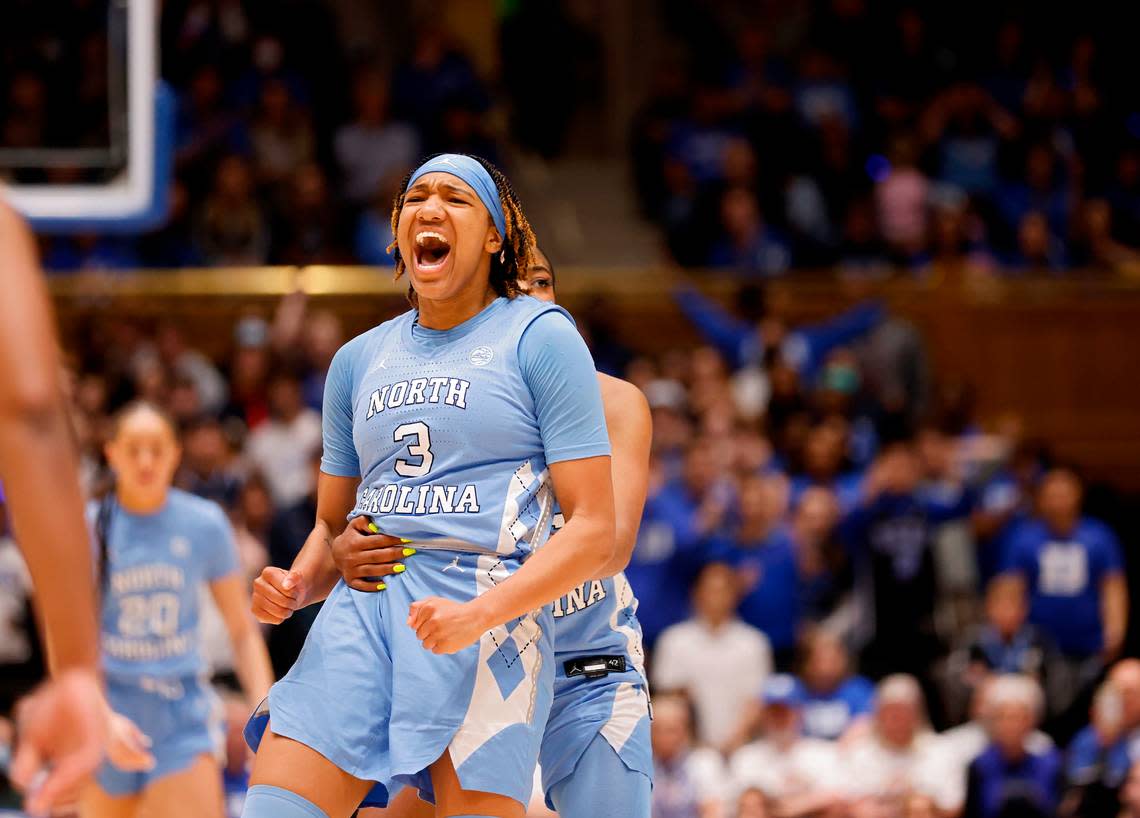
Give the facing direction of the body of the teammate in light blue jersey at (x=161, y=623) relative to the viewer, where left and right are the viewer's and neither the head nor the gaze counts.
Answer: facing the viewer

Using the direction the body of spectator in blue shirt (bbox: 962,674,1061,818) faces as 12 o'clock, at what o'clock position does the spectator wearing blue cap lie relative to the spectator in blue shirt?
The spectator wearing blue cap is roughly at 3 o'clock from the spectator in blue shirt.

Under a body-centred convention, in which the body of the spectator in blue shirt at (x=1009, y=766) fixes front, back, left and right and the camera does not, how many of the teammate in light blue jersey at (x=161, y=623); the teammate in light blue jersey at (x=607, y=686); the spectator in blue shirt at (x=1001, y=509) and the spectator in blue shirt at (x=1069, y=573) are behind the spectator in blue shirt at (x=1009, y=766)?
2

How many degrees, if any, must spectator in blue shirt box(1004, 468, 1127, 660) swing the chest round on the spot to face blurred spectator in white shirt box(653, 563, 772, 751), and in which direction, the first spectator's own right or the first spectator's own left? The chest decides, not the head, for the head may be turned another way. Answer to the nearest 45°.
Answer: approximately 45° to the first spectator's own right

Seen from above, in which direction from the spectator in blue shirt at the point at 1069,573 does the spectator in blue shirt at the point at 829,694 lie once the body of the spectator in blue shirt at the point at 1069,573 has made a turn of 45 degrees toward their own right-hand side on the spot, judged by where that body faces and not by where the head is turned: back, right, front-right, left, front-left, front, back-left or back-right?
front

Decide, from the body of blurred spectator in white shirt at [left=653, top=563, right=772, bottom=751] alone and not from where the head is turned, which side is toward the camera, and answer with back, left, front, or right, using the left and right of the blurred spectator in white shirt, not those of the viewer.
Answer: front

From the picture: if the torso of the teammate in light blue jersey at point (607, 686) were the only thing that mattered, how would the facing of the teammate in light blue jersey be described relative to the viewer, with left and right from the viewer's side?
facing the viewer and to the left of the viewer

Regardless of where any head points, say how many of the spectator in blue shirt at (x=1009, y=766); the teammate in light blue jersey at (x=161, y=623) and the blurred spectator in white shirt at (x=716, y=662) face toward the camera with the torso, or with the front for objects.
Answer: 3

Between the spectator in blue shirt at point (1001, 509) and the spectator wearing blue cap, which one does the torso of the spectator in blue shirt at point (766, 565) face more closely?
the spectator wearing blue cap

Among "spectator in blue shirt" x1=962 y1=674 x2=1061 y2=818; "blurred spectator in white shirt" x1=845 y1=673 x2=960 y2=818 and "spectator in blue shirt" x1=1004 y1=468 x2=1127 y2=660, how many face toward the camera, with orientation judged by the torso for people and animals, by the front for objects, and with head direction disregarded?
3

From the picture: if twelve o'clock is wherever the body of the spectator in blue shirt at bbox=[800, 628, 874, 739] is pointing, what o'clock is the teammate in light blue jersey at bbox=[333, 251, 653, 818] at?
The teammate in light blue jersey is roughly at 12 o'clock from the spectator in blue shirt.

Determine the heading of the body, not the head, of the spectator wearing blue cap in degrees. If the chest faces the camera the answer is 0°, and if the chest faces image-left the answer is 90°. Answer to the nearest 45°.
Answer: approximately 0°

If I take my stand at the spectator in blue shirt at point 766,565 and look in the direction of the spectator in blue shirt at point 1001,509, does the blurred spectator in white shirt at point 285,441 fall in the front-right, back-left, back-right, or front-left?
back-left

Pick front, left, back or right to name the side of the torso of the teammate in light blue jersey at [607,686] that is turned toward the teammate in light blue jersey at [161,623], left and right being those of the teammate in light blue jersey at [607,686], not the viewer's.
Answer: right
